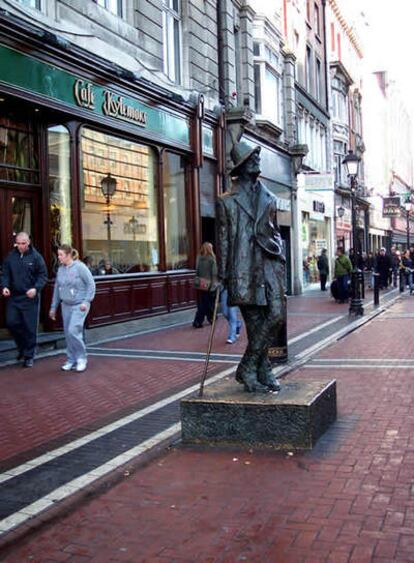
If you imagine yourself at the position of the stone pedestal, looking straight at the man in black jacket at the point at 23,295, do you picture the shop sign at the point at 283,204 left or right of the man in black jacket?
right

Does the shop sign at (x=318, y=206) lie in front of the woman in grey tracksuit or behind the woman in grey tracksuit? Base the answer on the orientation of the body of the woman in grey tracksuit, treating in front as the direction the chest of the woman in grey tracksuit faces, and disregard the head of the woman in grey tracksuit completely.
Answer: behind

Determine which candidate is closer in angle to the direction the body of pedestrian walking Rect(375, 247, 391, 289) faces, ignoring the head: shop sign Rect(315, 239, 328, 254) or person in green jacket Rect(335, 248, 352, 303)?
the person in green jacket

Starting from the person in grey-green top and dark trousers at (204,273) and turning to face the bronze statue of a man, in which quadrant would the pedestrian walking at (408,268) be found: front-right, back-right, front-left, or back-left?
back-left

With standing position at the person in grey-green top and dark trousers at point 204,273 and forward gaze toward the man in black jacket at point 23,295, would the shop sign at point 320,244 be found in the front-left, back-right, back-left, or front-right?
back-right

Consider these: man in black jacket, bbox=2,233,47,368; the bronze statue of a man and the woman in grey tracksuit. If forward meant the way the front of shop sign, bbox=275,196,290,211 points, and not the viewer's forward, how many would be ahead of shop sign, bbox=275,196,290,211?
3

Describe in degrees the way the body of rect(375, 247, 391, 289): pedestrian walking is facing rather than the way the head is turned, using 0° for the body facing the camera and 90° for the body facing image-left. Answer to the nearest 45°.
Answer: approximately 0°

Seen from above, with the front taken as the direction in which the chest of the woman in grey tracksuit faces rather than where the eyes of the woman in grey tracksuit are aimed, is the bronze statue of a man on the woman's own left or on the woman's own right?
on the woman's own left

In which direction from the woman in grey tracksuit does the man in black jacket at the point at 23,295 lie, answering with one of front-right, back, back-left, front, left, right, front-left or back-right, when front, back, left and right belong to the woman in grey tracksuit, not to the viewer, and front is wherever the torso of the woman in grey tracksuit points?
right

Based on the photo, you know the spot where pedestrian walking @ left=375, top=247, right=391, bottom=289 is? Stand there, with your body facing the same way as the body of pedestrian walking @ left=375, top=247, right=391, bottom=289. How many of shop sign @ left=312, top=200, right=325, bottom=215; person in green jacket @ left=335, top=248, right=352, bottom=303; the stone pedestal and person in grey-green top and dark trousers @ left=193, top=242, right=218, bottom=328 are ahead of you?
3

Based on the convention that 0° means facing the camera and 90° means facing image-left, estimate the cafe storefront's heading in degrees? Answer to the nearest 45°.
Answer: approximately 315°
